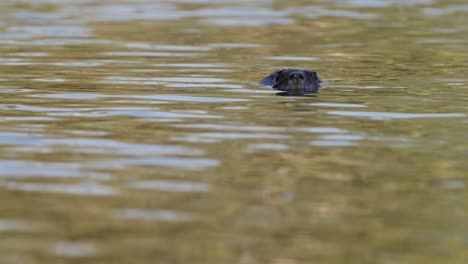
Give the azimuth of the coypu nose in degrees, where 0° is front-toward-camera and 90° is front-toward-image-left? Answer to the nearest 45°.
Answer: approximately 0°
